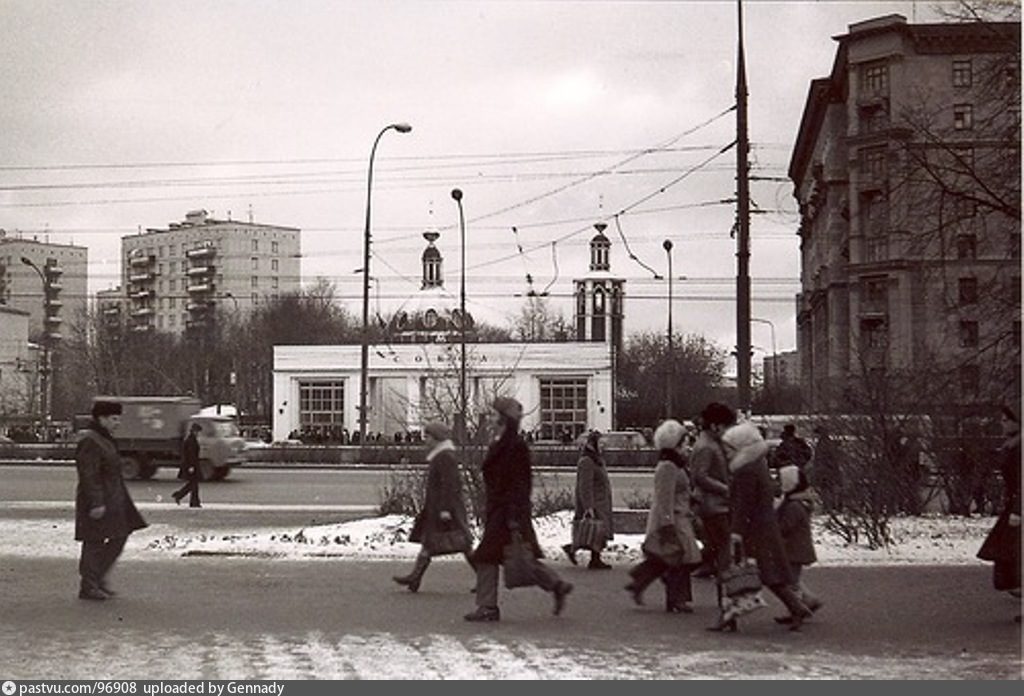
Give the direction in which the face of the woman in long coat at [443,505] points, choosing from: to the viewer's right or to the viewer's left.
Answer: to the viewer's left

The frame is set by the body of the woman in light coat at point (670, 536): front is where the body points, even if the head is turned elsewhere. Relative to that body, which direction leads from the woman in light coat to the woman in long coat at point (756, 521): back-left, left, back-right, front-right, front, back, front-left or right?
front-right

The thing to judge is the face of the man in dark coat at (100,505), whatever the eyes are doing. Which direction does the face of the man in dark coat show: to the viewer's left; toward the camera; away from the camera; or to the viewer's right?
to the viewer's right

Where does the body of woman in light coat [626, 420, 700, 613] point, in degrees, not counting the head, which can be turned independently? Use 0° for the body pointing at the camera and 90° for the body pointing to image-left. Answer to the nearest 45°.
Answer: approximately 270°

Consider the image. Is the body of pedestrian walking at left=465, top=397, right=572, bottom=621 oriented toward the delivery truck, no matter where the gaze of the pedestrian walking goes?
no

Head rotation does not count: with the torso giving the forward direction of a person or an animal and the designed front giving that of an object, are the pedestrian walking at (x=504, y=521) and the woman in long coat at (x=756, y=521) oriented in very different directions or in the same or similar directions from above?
same or similar directions

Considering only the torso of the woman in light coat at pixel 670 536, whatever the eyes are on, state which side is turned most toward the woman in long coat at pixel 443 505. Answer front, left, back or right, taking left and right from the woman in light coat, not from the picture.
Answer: back

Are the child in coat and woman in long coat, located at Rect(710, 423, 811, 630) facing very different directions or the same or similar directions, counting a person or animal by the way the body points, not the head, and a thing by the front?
same or similar directions

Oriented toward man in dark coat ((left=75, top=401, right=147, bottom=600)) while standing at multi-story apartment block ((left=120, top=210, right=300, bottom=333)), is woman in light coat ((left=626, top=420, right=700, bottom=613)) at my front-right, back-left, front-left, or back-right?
front-left

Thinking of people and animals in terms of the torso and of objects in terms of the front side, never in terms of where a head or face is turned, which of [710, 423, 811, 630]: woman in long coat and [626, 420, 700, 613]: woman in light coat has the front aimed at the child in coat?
the woman in light coat

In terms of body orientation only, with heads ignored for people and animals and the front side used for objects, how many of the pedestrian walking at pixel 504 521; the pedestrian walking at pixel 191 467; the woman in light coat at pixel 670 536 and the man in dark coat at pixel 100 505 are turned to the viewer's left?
1

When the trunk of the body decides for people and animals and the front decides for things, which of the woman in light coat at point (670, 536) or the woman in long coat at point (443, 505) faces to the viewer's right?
the woman in light coat

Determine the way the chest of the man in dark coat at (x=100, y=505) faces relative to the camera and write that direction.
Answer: to the viewer's right

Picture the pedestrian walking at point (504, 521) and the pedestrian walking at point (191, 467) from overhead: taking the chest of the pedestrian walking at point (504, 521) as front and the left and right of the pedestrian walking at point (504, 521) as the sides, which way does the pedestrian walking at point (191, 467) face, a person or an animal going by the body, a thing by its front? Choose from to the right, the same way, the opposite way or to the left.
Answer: the opposite way
